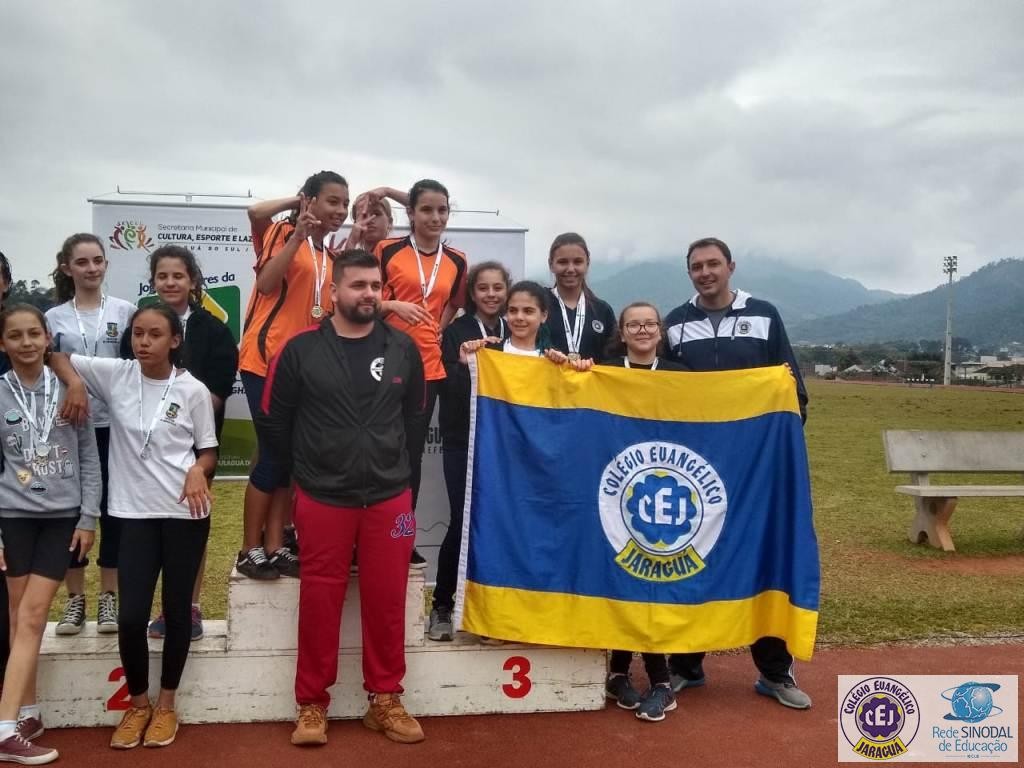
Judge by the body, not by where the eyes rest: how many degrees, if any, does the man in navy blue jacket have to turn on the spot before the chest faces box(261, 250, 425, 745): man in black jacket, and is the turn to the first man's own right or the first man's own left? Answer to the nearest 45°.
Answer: approximately 45° to the first man's own right

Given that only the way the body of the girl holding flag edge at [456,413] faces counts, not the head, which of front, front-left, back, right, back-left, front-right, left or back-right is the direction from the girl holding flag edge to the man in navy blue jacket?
left

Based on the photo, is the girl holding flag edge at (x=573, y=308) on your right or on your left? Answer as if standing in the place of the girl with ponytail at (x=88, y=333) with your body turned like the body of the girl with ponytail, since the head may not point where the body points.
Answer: on your left

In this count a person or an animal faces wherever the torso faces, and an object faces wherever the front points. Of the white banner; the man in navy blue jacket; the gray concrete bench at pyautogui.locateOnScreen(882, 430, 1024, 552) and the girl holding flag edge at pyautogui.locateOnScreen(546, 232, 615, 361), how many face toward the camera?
4

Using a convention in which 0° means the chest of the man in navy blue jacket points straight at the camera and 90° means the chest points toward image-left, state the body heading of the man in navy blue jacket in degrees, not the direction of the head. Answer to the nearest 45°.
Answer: approximately 0°

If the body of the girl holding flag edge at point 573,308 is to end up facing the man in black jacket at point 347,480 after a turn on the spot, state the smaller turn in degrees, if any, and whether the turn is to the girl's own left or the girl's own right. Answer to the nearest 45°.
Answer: approximately 45° to the girl's own right

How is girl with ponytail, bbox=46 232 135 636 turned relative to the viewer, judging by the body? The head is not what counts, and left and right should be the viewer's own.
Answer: facing the viewer

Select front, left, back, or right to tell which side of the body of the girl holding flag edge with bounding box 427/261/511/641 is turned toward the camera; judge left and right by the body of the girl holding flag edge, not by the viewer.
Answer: front

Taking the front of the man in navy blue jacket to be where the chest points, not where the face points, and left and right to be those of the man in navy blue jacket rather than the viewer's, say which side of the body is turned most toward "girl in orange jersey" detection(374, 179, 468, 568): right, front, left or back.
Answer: right

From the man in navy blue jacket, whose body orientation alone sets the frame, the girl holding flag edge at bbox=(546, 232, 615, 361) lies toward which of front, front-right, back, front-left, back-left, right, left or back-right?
right

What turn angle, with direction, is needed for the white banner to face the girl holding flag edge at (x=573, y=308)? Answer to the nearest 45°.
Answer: approximately 45° to its left

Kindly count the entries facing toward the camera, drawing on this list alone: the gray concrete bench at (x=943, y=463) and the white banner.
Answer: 2

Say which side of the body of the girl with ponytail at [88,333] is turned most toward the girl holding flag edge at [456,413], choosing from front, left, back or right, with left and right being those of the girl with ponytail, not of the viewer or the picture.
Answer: left

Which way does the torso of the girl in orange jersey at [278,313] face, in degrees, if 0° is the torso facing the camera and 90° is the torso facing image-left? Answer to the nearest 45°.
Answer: approximately 315°

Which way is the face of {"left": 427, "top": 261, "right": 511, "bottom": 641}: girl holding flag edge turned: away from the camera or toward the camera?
toward the camera

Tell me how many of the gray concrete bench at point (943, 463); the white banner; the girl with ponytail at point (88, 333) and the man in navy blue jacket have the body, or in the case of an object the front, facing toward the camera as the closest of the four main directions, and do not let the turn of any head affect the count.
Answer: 4
